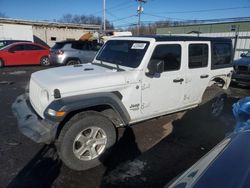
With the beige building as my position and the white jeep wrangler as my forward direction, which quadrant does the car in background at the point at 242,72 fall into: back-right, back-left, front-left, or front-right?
front-left

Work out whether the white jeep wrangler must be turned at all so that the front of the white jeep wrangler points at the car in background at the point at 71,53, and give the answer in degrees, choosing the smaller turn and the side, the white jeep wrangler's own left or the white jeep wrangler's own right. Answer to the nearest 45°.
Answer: approximately 135° to the white jeep wrangler's own right

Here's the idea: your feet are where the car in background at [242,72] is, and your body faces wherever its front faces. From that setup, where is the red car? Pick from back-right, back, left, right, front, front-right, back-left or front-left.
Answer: front-right

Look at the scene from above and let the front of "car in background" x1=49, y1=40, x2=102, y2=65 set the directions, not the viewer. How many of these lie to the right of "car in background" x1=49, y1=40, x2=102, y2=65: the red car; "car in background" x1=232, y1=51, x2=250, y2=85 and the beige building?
1

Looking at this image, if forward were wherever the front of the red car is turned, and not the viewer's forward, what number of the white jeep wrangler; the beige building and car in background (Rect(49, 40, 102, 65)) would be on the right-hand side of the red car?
1

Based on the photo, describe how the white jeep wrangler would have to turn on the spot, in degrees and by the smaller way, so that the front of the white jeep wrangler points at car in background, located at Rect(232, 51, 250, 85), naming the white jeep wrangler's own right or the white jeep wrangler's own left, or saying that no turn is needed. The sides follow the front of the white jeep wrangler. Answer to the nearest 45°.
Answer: approximately 180°

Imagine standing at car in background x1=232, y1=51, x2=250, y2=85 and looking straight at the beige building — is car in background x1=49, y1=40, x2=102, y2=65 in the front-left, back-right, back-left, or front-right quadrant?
front-left

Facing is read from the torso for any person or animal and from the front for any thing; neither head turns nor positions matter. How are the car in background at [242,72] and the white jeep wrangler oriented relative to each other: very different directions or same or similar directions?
same or similar directions

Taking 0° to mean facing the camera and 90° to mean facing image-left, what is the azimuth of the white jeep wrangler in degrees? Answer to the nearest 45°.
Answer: approximately 45°

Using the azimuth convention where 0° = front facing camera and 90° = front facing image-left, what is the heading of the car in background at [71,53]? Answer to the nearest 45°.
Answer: approximately 225°

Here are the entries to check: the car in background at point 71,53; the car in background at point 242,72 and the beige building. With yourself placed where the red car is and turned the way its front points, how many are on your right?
1

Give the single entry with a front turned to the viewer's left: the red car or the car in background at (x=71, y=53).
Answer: the red car

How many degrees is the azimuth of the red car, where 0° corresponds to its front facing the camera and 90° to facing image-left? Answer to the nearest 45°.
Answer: approximately 90°
